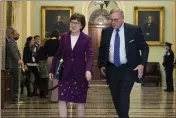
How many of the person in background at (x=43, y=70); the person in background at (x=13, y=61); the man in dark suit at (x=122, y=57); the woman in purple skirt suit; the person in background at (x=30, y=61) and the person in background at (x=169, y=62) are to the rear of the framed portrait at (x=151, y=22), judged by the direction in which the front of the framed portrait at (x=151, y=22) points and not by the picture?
0

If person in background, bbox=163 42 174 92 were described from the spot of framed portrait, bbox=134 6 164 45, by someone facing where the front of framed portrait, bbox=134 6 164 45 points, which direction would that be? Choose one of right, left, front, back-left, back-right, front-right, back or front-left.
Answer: front

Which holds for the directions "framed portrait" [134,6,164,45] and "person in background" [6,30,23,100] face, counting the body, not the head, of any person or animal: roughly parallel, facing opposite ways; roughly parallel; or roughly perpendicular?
roughly perpendicular

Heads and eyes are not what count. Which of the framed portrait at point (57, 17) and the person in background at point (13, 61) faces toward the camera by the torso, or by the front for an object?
the framed portrait

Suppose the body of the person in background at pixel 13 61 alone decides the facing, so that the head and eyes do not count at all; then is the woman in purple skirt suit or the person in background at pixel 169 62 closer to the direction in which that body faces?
the person in background

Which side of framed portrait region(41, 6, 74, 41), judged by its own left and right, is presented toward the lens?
front

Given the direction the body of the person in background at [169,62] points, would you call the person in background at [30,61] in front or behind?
in front

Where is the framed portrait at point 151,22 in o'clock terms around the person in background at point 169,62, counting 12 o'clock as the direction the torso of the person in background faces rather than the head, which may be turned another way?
The framed portrait is roughly at 2 o'clock from the person in background.

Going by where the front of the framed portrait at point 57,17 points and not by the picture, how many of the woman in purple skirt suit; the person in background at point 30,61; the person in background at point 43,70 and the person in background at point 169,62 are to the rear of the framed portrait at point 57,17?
0

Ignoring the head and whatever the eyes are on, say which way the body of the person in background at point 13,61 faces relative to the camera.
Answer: to the viewer's right

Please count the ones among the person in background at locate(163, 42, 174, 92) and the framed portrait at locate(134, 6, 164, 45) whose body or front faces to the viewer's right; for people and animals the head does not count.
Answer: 0

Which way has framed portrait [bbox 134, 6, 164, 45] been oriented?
toward the camera

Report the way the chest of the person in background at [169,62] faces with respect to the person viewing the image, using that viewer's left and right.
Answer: facing the viewer and to the left of the viewer

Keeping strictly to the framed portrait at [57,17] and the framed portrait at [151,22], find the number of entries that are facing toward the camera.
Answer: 2
